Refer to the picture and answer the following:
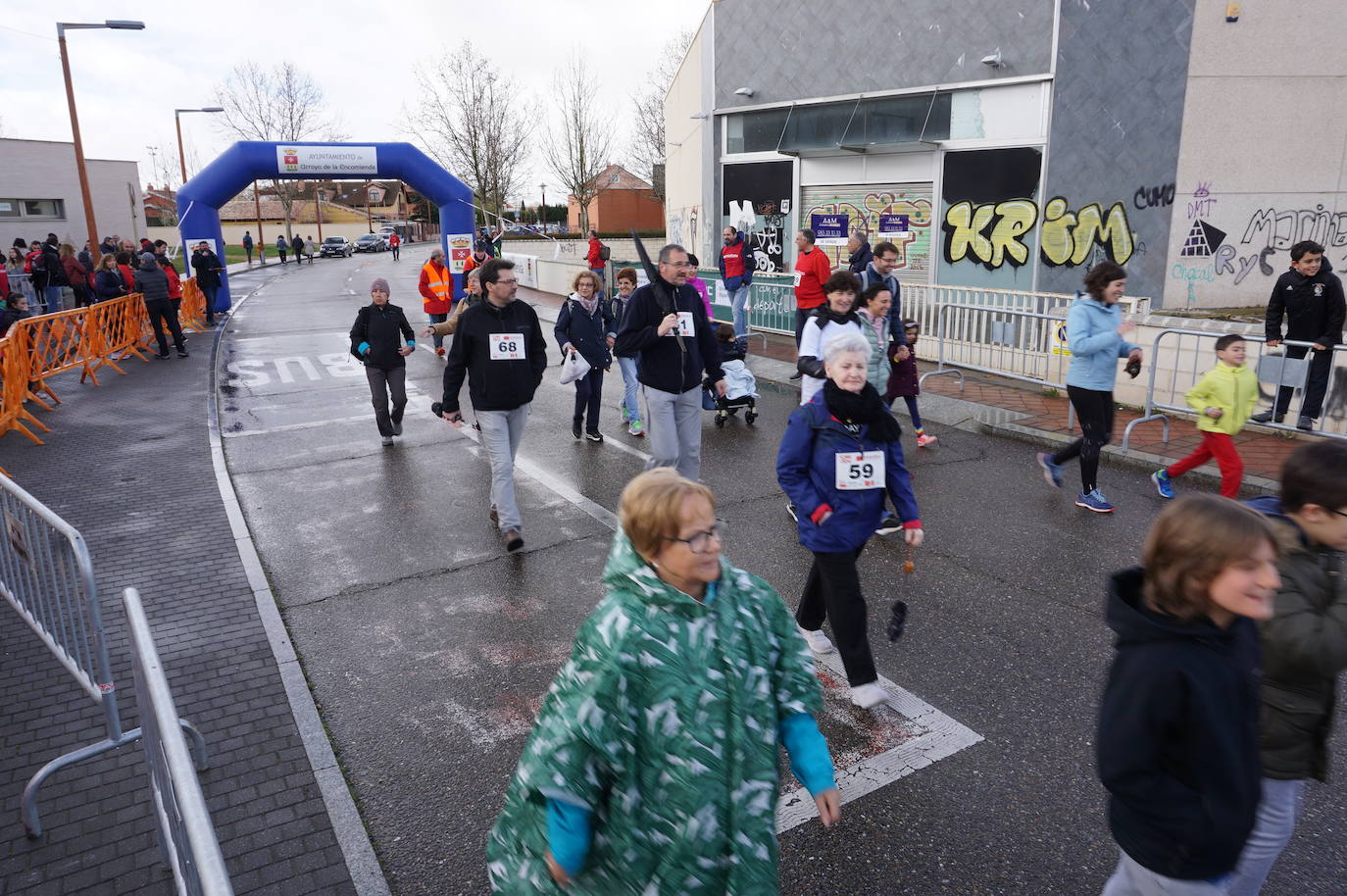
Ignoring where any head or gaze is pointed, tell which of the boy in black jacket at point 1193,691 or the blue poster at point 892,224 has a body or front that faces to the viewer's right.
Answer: the boy in black jacket

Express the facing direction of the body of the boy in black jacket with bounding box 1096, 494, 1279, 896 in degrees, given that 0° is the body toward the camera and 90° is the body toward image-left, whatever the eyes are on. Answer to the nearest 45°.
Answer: approximately 270°

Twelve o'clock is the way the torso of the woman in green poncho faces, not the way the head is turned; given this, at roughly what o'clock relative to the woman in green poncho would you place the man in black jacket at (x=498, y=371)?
The man in black jacket is roughly at 7 o'clock from the woman in green poncho.

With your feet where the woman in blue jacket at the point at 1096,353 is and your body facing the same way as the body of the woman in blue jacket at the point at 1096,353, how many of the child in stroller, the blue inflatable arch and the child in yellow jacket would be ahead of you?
1

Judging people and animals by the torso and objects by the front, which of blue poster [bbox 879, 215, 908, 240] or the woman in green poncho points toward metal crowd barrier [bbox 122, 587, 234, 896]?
the blue poster

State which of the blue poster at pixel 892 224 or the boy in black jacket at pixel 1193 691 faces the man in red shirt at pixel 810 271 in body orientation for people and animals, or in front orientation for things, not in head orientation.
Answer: the blue poster

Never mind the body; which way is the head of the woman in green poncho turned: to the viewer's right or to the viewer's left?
to the viewer's right

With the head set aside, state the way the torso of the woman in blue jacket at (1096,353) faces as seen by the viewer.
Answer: to the viewer's right

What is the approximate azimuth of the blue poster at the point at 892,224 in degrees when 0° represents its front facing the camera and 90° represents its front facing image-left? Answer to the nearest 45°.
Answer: approximately 0°
